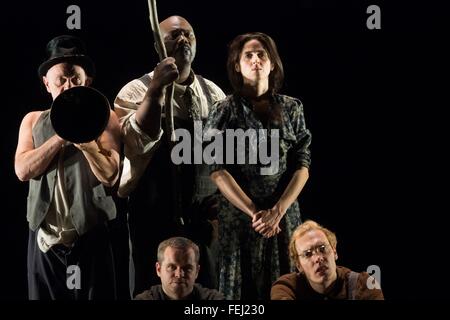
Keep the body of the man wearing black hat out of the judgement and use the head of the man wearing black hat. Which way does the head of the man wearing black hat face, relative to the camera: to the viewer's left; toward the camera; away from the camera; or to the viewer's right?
toward the camera

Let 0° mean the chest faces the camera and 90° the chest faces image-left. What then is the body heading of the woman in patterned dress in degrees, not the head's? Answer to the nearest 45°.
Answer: approximately 0°

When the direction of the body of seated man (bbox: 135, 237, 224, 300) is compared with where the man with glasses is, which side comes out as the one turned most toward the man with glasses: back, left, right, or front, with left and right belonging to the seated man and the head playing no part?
left

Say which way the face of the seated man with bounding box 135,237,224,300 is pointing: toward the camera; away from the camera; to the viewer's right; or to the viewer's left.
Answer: toward the camera

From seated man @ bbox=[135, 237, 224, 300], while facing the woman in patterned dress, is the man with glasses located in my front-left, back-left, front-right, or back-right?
front-right

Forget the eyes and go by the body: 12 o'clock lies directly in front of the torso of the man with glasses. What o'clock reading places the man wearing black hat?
The man wearing black hat is roughly at 3 o'clock from the man with glasses.

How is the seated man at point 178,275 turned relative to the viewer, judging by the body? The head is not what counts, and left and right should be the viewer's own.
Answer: facing the viewer

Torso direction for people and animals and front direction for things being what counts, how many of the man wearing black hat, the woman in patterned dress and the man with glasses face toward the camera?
3

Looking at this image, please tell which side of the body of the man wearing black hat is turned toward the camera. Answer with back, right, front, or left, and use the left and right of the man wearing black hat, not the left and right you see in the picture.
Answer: front

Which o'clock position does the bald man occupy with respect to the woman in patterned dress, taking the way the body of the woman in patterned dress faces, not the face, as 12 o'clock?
The bald man is roughly at 3 o'clock from the woman in patterned dress.

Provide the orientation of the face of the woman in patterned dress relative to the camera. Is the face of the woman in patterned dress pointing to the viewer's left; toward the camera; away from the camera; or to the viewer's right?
toward the camera

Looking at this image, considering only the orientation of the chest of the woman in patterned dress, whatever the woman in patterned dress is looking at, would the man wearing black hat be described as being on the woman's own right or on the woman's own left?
on the woman's own right

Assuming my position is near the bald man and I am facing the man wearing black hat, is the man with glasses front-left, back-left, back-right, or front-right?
back-left

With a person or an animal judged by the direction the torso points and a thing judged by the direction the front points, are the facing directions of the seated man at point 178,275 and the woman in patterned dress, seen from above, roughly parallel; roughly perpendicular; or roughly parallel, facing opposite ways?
roughly parallel

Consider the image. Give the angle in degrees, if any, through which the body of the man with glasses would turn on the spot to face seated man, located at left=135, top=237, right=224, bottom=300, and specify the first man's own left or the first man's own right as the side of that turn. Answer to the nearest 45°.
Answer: approximately 90° to the first man's own right
